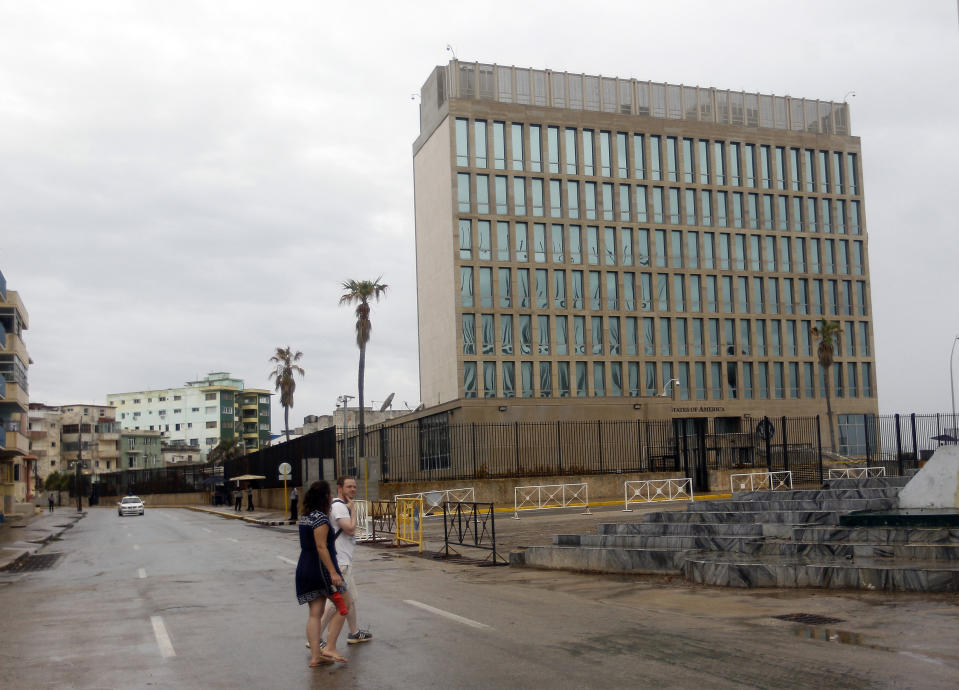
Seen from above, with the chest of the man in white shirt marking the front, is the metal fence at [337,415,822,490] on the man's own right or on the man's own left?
on the man's own left

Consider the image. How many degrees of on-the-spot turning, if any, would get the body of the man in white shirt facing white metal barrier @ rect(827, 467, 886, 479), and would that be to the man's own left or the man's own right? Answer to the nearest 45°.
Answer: approximately 45° to the man's own left

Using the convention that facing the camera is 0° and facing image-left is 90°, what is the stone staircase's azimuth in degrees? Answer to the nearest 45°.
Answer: approximately 45°

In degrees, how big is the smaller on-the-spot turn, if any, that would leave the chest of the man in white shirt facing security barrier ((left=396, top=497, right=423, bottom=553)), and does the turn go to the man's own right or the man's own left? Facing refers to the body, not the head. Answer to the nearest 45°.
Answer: approximately 90° to the man's own left

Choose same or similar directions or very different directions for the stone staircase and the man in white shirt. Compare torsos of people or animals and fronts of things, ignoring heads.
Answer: very different directions

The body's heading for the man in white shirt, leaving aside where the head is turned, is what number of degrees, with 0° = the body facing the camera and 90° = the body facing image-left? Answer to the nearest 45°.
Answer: approximately 270°

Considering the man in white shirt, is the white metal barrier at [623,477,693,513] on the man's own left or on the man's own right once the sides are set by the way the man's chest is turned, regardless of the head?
on the man's own left

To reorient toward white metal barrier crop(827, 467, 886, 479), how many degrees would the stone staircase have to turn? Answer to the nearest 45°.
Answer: approximately 135° to its right

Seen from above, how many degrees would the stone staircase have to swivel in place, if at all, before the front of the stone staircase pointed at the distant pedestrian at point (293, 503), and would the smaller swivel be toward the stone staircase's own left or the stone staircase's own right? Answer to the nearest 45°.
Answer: approximately 90° to the stone staircase's own right

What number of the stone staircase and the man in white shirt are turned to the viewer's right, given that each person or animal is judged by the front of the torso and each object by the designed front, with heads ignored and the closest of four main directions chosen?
1
